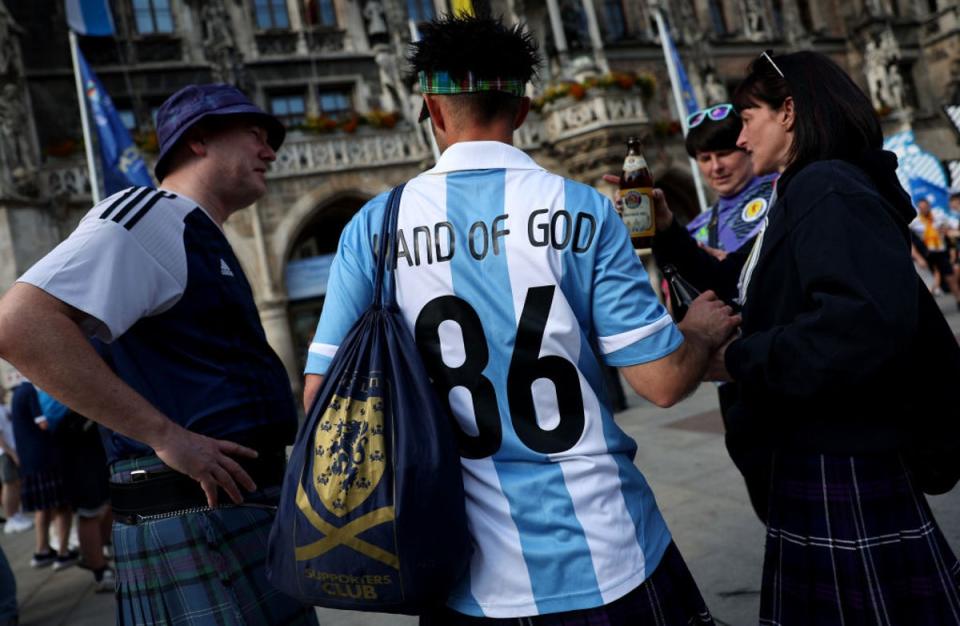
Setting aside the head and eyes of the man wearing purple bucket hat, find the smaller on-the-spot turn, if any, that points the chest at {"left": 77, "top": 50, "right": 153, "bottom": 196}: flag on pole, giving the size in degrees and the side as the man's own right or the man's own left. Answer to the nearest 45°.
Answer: approximately 90° to the man's own left

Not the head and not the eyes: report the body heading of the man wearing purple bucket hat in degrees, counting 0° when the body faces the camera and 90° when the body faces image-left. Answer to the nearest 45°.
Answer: approximately 270°

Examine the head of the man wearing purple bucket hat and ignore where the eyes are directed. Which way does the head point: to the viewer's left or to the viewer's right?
to the viewer's right

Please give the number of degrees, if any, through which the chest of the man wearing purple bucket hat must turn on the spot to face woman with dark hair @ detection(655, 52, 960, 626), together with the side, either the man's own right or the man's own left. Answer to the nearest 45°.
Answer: approximately 45° to the man's own right

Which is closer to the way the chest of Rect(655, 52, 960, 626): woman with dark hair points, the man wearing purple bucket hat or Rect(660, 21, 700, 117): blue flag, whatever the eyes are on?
the man wearing purple bucket hat

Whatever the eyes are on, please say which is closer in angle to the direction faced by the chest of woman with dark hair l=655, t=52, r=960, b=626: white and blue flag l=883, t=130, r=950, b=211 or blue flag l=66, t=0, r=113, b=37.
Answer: the blue flag

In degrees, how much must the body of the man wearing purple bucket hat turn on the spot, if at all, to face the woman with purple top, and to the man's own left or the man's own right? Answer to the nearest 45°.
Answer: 0° — they already face them

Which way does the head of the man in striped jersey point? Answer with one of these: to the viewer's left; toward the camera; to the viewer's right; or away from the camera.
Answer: away from the camera

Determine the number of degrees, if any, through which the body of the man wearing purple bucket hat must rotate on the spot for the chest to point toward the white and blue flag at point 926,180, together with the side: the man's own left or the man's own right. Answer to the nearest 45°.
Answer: approximately 45° to the man's own left

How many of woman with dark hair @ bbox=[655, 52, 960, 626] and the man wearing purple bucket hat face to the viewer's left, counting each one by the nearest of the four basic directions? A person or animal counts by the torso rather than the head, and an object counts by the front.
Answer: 1

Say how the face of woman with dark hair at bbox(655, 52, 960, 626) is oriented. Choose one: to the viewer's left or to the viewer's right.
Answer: to the viewer's left

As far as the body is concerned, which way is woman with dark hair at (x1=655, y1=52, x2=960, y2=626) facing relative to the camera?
to the viewer's left

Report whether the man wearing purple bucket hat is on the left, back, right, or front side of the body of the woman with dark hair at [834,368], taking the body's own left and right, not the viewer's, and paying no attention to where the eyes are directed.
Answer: front

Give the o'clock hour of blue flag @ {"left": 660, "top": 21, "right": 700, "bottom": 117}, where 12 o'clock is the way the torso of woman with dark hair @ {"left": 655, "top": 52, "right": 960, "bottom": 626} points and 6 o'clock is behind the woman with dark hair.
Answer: The blue flag is roughly at 3 o'clock from the woman with dark hair.

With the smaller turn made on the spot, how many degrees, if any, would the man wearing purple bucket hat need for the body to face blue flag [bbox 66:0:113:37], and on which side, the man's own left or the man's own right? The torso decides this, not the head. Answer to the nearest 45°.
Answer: approximately 90° to the man's own left

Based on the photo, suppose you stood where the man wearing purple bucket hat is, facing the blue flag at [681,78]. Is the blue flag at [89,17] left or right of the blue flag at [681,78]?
left
